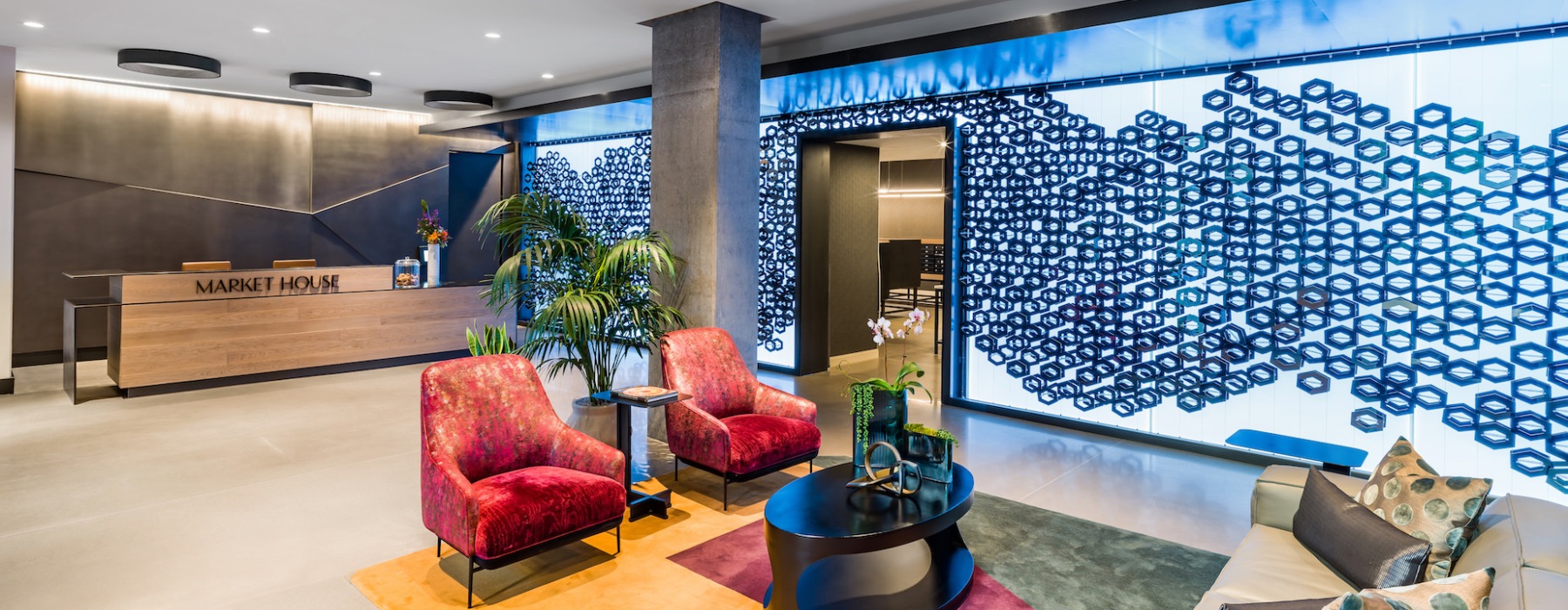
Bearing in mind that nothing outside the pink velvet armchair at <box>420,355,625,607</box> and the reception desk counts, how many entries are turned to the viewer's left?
0

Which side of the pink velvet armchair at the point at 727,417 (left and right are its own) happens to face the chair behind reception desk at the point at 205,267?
back

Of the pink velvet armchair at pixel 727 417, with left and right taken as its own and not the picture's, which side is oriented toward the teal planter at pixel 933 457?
front

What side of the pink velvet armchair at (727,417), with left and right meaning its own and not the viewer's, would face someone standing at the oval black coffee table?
front

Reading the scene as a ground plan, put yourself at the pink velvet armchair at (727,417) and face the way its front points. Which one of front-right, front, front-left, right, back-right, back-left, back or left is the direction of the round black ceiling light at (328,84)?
back

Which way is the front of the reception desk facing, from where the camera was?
facing the viewer and to the right of the viewer

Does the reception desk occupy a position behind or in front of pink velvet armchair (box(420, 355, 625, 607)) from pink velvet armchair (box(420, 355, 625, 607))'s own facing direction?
behind

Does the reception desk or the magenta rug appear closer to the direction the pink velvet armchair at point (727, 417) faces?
the magenta rug
